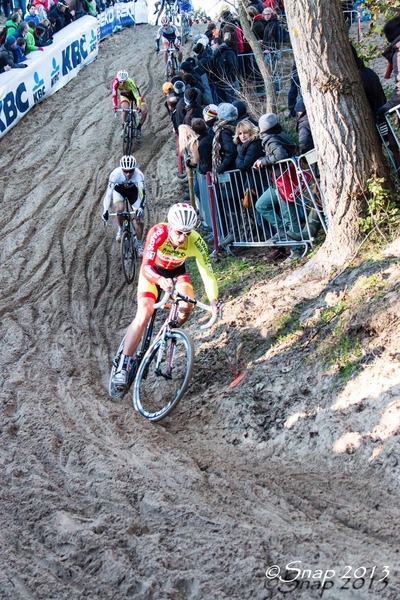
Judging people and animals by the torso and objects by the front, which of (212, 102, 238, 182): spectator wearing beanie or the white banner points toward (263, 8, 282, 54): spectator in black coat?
the white banner

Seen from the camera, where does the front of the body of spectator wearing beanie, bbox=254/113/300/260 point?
to the viewer's left

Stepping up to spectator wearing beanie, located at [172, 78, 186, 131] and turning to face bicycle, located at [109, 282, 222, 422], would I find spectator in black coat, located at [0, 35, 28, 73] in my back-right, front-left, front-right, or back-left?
back-right

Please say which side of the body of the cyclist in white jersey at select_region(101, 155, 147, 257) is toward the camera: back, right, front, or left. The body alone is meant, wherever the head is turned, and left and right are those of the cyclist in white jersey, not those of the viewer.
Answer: front

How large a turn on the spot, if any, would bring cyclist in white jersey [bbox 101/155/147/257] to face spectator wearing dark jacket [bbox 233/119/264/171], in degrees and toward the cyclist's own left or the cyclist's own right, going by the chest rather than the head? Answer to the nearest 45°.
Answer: approximately 135° to the cyclist's own left

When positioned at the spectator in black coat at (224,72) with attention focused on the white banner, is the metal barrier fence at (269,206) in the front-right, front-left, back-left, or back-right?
back-left

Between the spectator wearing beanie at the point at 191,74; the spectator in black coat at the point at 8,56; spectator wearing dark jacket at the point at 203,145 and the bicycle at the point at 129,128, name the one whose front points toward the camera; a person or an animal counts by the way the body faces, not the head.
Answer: the bicycle

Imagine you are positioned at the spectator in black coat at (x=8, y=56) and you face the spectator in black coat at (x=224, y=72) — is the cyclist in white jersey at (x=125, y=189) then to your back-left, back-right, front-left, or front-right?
front-right

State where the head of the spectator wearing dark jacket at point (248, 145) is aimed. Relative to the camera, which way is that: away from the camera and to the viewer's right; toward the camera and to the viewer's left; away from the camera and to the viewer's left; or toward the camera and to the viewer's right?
toward the camera and to the viewer's left

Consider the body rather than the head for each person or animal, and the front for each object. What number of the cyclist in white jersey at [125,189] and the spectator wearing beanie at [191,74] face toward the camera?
1

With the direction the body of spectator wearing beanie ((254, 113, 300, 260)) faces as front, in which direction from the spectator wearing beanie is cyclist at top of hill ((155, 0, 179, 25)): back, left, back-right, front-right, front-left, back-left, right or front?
right

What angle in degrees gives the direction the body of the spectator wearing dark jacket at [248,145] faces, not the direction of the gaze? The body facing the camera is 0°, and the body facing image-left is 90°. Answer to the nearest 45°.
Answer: approximately 45°

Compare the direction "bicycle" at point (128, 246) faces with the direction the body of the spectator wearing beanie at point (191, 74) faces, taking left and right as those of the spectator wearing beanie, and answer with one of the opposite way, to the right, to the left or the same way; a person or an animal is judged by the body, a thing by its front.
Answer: to the left

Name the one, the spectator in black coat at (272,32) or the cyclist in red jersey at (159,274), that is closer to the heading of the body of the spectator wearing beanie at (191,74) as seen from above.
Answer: the cyclist in red jersey

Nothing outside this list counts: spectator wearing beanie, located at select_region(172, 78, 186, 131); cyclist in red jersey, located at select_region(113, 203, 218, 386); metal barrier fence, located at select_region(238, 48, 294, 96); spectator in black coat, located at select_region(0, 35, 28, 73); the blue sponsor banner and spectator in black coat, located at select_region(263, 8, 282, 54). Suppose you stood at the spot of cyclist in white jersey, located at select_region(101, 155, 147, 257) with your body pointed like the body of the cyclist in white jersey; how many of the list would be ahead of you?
1

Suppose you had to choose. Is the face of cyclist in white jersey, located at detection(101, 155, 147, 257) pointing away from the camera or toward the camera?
toward the camera

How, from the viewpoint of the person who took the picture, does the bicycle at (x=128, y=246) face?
facing the viewer
